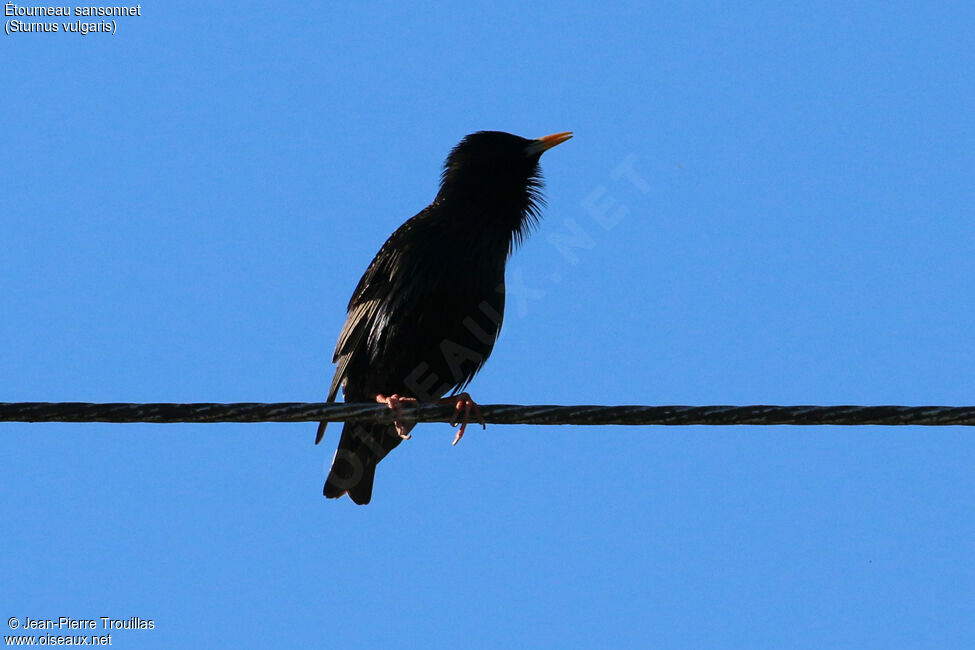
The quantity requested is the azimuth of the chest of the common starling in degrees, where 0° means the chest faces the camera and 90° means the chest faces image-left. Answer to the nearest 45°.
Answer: approximately 315°
